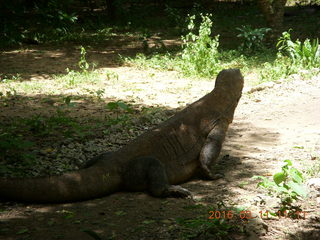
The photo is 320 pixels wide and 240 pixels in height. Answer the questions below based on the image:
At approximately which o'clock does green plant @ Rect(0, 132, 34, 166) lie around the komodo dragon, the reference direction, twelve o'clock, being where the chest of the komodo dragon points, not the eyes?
The green plant is roughly at 8 o'clock from the komodo dragon.

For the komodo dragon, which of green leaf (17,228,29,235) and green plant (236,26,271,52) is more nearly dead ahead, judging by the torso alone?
the green plant

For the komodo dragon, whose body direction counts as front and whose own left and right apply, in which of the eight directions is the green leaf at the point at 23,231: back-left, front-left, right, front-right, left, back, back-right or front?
back

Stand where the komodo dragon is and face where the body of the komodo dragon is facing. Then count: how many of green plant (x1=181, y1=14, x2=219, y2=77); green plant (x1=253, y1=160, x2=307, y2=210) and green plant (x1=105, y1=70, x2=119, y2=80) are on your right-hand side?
1

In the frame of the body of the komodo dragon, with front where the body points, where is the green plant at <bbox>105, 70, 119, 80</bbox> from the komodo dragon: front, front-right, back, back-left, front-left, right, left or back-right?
front-left

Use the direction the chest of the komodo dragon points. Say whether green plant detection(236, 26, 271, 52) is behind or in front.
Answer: in front

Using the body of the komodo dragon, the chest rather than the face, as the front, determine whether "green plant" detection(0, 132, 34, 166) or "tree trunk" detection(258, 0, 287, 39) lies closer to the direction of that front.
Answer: the tree trunk

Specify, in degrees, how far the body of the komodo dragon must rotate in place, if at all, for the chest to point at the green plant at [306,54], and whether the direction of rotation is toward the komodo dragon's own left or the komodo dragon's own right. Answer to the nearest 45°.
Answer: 0° — it already faces it

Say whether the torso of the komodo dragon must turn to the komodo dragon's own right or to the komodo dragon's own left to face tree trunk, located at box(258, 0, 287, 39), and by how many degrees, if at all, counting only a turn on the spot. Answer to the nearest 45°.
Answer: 0° — it already faces it

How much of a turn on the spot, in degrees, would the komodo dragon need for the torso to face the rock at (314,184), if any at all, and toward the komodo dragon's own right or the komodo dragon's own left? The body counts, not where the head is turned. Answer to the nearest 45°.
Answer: approximately 45° to the komodo dragon's own right

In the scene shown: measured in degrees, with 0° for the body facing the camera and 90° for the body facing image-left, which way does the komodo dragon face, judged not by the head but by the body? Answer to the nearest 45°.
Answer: approximately 225°
